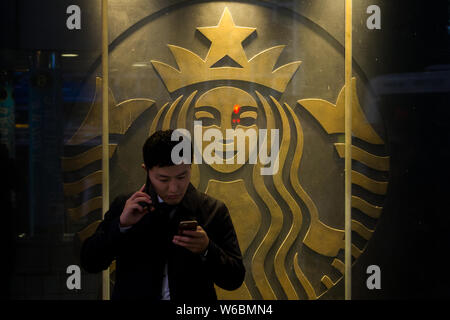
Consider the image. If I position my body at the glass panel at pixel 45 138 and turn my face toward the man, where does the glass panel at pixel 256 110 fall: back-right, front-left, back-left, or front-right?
front-left

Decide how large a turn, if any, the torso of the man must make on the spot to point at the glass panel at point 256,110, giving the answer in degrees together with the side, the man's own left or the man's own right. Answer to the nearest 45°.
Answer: approximately 135° to the man's own left

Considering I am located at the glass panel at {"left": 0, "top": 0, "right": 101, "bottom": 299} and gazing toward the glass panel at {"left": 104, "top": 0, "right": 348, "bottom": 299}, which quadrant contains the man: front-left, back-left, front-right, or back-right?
front-right

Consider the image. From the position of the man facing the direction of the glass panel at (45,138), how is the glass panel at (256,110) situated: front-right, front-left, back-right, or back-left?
front-right

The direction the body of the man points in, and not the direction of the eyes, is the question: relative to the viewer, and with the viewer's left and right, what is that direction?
facing the viewer

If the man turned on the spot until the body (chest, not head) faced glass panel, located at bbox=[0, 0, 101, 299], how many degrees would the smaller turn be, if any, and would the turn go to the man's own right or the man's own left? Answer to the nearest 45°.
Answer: approximately 135° to the man's own right

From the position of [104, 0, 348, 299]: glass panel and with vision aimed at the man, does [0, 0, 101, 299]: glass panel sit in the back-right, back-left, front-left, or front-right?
front-right
